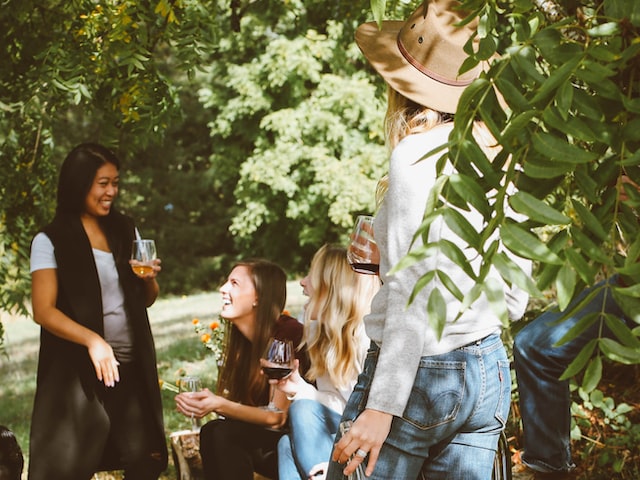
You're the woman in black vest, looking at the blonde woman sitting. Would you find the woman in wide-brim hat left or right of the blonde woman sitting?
right

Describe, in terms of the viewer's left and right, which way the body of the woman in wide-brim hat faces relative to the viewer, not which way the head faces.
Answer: facing away from the viewer and to the left of the viewer

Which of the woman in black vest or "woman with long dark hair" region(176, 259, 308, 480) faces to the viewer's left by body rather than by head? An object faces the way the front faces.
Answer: the woman with long dark hair

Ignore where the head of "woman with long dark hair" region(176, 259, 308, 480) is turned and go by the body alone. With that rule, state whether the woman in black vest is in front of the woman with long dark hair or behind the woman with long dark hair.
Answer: in front

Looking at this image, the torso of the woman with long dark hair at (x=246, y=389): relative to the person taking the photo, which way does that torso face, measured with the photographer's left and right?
facing to the left of the viewer

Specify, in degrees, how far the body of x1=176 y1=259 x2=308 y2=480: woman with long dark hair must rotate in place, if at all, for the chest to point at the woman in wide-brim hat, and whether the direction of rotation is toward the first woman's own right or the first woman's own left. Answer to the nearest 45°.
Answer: approximately 90° to the first woman's own left

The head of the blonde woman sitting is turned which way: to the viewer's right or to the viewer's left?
to the viewer's left

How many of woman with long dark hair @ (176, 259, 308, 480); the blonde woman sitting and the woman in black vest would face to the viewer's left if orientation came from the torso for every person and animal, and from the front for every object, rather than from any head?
2

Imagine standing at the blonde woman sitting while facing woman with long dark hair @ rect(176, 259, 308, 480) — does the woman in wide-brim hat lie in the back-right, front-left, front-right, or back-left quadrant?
back-left

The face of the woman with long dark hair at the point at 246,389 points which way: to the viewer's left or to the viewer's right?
to the viewer's left

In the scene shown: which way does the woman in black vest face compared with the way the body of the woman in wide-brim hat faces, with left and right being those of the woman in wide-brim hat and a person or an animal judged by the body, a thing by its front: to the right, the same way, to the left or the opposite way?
the opposite way

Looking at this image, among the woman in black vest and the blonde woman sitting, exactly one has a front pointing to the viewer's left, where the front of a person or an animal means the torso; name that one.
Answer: the blonde woman sitting

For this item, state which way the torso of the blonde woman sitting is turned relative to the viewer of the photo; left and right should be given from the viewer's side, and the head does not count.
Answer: facing to the left of the viewer
